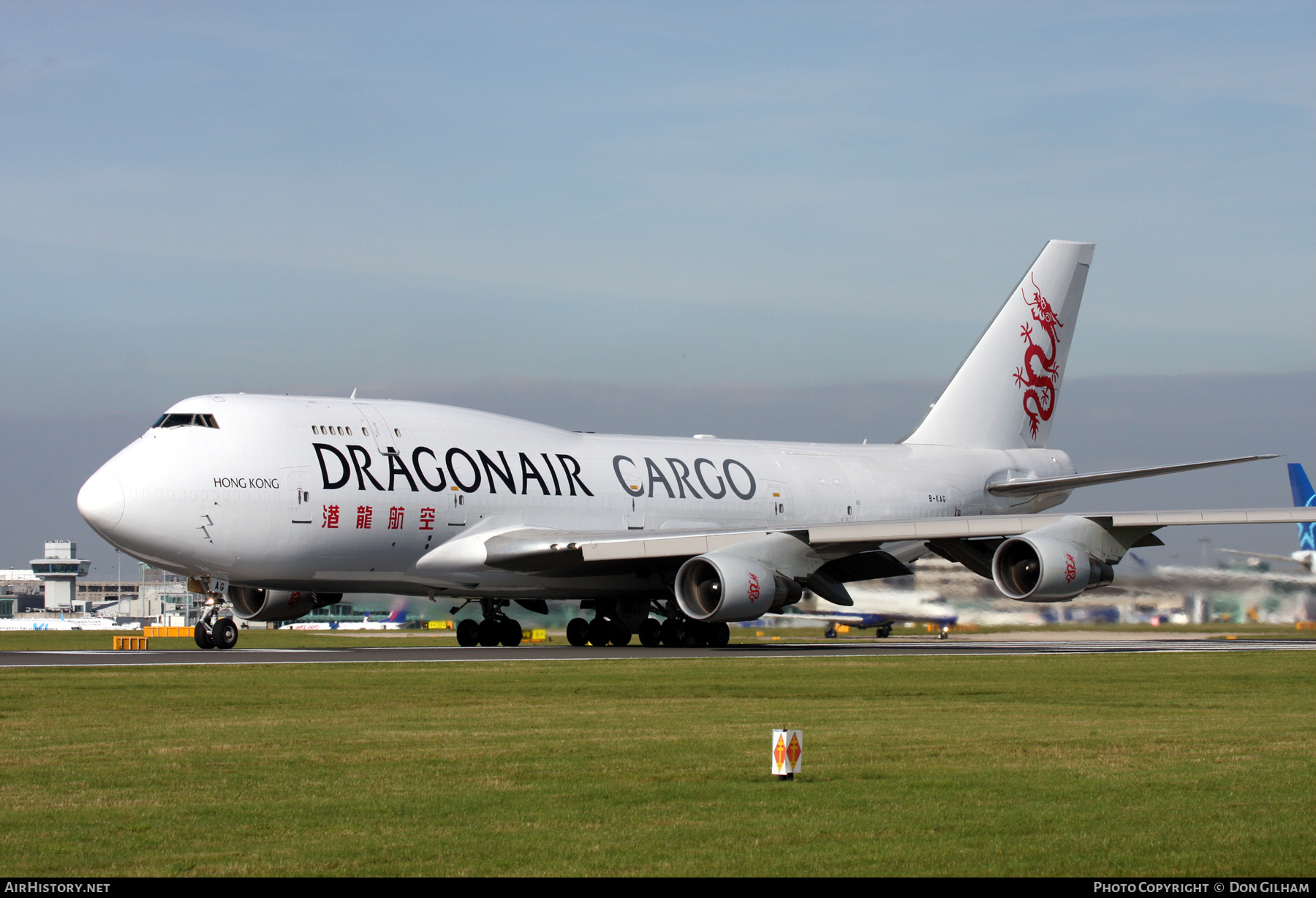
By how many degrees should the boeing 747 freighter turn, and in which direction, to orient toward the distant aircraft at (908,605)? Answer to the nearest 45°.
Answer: approximately 180°

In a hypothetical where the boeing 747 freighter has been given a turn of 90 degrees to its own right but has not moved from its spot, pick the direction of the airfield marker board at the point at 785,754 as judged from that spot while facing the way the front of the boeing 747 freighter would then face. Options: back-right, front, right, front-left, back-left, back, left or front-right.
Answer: back-left

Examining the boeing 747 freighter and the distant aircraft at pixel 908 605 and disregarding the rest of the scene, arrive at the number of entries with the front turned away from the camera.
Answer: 0

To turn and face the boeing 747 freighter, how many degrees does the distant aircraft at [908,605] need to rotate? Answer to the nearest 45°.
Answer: approximately 90° to its right

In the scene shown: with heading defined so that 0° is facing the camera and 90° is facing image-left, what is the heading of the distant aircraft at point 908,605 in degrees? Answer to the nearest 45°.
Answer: approximately 315°

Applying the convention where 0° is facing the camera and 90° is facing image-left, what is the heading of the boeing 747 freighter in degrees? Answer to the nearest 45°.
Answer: approximately 45°
